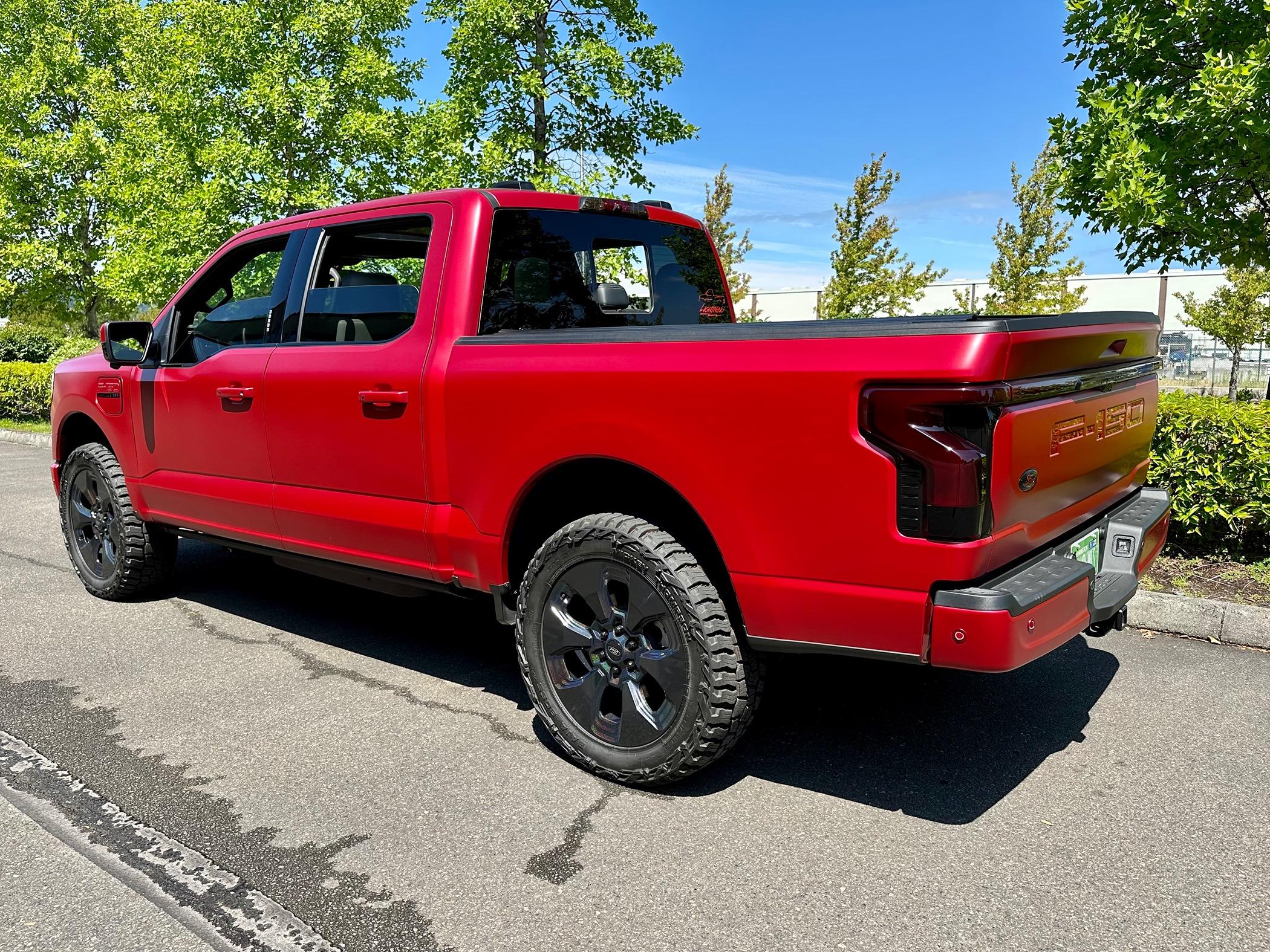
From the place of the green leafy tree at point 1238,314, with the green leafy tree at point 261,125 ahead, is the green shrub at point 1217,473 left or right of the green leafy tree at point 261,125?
left

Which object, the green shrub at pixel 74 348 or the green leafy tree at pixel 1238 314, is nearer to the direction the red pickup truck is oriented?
the green shrub

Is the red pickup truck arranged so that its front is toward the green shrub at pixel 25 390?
yes

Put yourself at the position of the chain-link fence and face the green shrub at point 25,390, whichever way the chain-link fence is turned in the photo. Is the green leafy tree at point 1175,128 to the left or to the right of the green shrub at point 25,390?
left

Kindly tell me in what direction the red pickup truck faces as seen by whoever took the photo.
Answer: facing away from the viewer and to the left of the viewer

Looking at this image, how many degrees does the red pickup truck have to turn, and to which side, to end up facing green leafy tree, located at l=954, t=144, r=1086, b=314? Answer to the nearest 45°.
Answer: approximately 90° to its right

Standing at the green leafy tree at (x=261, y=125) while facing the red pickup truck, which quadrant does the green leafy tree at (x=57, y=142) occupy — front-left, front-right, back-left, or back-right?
back-right

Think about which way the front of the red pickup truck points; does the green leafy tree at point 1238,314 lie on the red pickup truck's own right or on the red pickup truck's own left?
on the red pickup truck's own right

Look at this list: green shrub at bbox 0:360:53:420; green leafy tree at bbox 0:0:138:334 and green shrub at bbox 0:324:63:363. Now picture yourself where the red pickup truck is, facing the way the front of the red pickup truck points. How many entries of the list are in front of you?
3

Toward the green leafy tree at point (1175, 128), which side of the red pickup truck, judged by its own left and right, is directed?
right

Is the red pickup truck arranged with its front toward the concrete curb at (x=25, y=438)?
yes

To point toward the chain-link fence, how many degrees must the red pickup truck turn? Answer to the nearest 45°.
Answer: approximately 90° to its right

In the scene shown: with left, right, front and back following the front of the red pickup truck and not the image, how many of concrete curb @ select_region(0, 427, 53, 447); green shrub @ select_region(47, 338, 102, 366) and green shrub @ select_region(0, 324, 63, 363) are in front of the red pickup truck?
3
